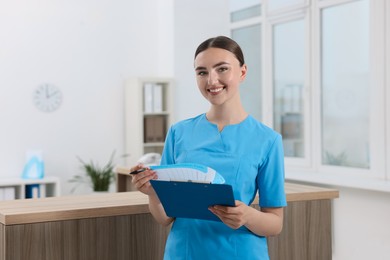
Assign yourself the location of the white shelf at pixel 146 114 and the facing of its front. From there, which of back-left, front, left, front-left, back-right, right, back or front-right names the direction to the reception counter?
front-right

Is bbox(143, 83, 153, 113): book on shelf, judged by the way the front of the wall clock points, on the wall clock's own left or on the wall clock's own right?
on the wall clock's own left

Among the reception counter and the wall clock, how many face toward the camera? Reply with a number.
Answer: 2

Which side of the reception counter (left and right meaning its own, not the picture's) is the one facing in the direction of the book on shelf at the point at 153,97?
back

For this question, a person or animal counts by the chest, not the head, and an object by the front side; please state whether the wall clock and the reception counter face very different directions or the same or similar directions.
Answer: same or similar directions

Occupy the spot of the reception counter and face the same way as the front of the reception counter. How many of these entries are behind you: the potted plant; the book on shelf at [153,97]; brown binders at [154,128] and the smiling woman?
3

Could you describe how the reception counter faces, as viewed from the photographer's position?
facing the viewer

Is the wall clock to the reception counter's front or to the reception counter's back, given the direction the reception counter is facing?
to the back
